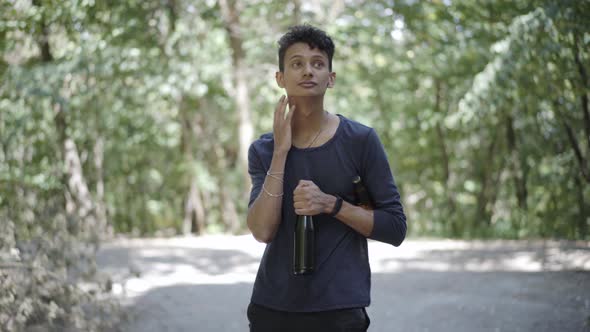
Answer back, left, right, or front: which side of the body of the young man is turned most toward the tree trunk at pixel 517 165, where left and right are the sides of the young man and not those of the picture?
back

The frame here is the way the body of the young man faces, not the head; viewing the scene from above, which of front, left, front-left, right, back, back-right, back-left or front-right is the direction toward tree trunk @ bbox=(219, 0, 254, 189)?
back

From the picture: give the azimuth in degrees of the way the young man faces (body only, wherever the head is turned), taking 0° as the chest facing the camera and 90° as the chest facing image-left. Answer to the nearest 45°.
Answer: approximately 0°

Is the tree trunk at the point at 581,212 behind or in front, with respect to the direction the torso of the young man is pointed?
behind
